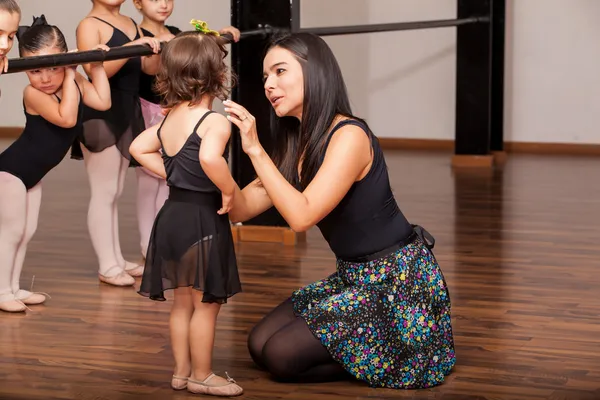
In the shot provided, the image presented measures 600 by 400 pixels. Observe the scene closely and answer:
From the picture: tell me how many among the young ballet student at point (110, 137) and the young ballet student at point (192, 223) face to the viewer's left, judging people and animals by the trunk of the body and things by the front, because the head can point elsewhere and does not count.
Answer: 0

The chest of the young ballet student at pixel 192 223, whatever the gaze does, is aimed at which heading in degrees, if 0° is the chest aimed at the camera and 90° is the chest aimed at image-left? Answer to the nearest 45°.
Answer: approximately 225°

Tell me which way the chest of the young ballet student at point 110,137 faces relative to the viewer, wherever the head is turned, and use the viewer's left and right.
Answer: facing the viewer and to the right of the viewer

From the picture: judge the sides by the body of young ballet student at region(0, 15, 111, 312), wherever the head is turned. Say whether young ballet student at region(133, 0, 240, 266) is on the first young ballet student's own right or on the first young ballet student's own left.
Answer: on the first young ballet student's own left

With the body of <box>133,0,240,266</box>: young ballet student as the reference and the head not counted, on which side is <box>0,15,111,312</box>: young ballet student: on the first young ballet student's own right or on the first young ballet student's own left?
on the first young ballet student's own right

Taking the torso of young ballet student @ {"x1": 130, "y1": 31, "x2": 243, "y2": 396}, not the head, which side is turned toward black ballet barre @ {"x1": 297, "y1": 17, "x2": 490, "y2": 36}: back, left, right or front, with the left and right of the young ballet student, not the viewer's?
front

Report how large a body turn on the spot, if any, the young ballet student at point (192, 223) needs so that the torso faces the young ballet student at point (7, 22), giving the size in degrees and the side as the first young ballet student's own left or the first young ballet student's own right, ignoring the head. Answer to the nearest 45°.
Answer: approximately 90° to the first young ballet student's own left

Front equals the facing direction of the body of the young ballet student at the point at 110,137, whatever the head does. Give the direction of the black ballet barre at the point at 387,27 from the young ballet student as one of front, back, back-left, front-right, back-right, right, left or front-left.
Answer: left

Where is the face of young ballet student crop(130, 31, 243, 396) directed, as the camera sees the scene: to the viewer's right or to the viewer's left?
to the viewer's right

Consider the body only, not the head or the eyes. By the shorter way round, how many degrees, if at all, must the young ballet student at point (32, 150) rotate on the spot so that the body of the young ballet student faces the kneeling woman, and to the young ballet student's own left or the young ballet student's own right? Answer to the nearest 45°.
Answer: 0° — they already face them

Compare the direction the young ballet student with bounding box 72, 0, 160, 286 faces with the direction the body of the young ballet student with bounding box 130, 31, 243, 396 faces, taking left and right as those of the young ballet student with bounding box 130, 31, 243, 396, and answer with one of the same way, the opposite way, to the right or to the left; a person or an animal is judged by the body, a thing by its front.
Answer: to the right

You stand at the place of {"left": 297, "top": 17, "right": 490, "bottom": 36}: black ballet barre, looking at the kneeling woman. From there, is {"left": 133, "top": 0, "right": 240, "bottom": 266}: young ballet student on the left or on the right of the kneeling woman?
right
